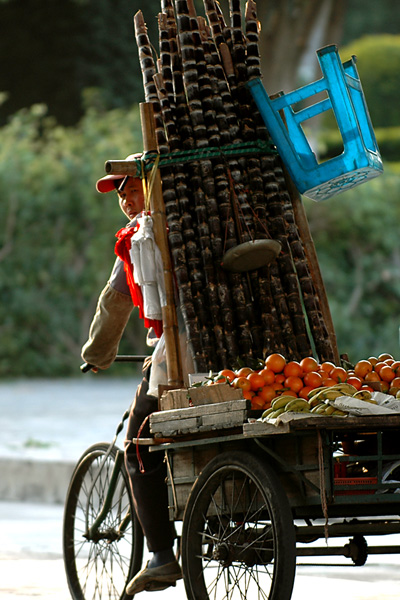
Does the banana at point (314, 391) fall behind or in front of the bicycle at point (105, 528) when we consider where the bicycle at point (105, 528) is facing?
behind

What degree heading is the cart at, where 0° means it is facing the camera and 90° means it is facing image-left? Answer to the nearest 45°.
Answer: approximately 135°

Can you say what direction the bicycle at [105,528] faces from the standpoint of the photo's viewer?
facing away from the viewer and to the left of the viewer

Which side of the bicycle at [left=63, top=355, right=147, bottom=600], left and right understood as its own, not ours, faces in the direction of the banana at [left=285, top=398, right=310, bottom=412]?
back

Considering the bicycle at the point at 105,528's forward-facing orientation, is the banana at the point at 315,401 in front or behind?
behind
